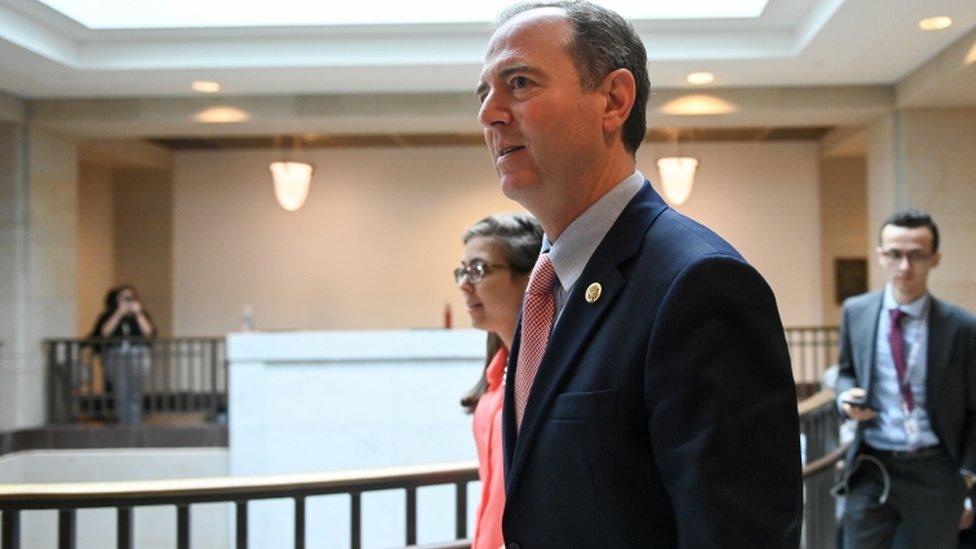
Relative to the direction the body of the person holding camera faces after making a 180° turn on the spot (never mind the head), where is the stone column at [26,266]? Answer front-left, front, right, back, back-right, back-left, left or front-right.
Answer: left

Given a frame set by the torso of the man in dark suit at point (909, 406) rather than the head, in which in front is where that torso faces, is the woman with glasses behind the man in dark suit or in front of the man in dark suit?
in front

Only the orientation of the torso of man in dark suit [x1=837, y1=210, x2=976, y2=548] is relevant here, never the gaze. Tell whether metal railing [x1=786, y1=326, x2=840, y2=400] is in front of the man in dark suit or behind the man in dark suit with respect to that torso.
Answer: behind

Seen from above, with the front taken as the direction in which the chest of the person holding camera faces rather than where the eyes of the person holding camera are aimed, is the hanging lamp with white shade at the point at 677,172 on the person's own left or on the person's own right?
on the person's own left

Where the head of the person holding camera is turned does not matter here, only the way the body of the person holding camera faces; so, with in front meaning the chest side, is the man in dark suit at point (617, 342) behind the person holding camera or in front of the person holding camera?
in front

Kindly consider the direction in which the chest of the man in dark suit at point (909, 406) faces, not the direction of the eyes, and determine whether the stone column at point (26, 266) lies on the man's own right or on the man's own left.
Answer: on the man's own right

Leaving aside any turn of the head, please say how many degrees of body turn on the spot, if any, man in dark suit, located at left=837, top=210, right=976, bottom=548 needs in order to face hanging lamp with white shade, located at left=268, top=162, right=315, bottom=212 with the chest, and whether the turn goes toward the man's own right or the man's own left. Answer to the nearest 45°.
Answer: approximately 135° to the man's own right

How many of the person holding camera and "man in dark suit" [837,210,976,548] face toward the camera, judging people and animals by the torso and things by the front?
2

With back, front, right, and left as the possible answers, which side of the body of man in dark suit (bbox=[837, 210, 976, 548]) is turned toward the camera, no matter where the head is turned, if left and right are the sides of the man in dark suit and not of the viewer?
front

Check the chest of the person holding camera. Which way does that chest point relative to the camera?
toward the camera

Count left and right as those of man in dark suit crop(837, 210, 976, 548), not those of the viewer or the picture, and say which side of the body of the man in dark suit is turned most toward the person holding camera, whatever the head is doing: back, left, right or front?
right

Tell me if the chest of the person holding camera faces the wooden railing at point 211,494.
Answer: yes
